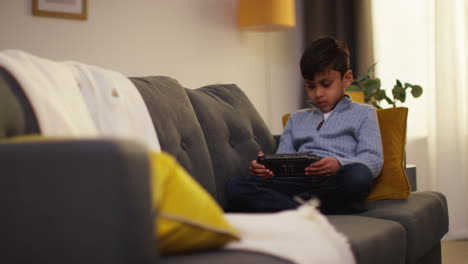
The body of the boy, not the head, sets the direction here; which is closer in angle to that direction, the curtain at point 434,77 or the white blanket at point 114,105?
the white blanket

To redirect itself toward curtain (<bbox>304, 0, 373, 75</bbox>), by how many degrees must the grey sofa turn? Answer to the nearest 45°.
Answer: approximately 135° to its left

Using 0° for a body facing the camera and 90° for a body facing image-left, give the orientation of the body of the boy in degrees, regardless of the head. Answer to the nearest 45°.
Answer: approximately 45°

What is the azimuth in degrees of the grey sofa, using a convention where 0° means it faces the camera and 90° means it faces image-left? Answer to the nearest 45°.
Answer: approximately 315°

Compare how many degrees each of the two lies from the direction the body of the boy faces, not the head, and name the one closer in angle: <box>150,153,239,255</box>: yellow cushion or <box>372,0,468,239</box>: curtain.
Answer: the yellow cushion

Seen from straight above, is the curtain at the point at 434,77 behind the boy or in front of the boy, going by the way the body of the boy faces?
behind
